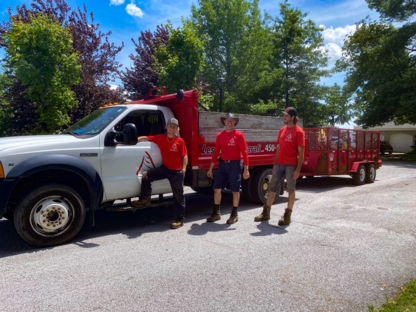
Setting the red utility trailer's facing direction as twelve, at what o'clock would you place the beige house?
The beige house is roughly at 5 o'clock from the red utility trailer.

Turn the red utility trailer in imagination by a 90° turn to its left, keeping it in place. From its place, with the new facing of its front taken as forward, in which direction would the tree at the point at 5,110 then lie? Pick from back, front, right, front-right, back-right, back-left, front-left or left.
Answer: back-right

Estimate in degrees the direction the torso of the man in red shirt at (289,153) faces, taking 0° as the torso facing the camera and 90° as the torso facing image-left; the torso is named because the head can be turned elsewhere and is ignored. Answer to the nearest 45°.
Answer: approximately 45°

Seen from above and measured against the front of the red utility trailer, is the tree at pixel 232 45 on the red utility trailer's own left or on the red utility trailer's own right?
on the red utility trailer's own right

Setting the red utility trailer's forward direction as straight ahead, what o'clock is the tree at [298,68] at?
The tree is roughly at 4 o'clock from the red utility trailer.

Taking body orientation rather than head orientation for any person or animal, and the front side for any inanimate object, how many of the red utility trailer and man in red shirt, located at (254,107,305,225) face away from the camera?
0

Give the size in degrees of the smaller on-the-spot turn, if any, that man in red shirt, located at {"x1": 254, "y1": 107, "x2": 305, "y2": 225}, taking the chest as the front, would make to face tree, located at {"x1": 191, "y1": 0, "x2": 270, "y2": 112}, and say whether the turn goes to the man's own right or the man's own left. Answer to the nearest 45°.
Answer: approximately 135° to the man's own right

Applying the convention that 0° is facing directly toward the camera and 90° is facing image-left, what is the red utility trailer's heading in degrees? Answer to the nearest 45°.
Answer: approximately 45°

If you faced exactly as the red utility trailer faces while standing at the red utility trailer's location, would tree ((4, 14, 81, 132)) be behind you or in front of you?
in front
